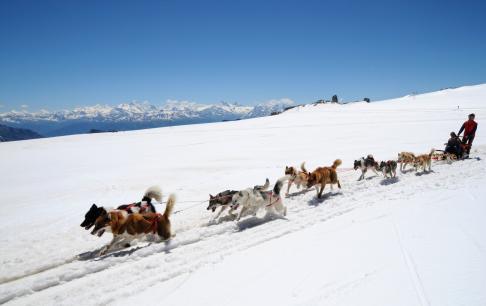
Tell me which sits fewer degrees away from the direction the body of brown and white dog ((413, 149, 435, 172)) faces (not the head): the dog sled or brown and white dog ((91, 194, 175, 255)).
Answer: the brown and white dog

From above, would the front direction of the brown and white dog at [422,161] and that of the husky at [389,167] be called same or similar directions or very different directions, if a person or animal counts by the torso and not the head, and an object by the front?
same or similar directions

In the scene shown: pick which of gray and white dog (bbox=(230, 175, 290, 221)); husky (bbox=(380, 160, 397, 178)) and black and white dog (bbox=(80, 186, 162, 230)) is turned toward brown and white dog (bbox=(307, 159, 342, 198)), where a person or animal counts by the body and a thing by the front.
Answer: the husky

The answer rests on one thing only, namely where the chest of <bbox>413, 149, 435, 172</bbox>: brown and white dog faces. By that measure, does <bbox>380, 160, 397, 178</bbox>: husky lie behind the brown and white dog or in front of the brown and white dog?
in front

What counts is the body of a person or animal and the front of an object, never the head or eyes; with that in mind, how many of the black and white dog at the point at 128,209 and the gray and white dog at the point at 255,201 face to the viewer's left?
2

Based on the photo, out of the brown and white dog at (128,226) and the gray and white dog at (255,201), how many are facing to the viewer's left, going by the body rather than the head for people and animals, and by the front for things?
2

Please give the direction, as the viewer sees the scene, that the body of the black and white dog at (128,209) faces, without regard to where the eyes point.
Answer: to the viewer's left

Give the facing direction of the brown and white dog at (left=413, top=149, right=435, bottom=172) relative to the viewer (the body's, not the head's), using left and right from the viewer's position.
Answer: facing the viewer and to the left of the viewer

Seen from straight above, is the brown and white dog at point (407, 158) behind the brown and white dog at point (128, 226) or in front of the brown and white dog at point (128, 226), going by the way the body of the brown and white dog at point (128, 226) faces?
behind

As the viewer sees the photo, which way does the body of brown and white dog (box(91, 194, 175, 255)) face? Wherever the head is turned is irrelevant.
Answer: to the viewer's left

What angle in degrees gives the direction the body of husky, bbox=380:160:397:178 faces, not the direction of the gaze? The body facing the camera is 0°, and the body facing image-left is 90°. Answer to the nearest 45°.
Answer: approximately 45°

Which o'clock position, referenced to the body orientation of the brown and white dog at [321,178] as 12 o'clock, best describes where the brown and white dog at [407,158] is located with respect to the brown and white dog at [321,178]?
the brown and white dog at [407,158] is roughly at 6 o'clock from the brown and white dog at [321,178].

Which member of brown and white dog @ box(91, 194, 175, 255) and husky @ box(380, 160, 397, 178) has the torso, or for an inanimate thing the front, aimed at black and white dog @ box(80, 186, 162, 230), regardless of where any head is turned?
the husky

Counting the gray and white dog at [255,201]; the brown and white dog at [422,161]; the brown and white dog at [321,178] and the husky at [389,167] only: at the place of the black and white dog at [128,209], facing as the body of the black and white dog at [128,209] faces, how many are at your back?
4

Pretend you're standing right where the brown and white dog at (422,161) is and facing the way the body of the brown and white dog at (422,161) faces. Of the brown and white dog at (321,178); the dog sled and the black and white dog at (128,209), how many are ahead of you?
2

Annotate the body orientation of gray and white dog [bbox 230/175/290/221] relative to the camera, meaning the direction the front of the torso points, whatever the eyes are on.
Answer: to the viewer's left

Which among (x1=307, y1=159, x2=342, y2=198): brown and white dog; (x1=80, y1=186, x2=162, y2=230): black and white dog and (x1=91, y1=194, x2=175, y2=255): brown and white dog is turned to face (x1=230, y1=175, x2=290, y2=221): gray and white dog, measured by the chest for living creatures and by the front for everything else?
(x1=307, y1=159, x2=342, y2=198): brown and white dog

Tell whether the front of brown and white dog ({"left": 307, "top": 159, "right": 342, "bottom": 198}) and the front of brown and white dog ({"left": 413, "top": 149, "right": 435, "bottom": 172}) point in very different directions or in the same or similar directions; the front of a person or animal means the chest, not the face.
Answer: same or similar directions
